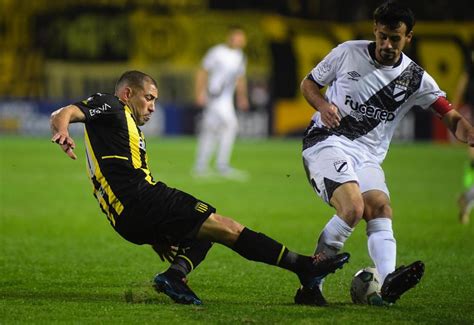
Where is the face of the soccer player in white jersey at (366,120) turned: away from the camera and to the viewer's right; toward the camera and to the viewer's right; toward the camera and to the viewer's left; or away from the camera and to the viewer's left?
toward the camera and to the viewer's left

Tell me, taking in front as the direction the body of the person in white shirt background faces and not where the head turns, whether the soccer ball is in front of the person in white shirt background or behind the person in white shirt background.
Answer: in front

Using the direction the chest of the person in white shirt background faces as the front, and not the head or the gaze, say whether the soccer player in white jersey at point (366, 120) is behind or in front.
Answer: in front

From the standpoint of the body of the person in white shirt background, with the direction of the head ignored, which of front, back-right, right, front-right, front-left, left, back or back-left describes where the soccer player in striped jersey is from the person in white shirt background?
front-right

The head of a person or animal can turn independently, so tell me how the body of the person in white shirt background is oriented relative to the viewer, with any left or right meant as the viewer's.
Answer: facing the viewer and to the right of the viewer
